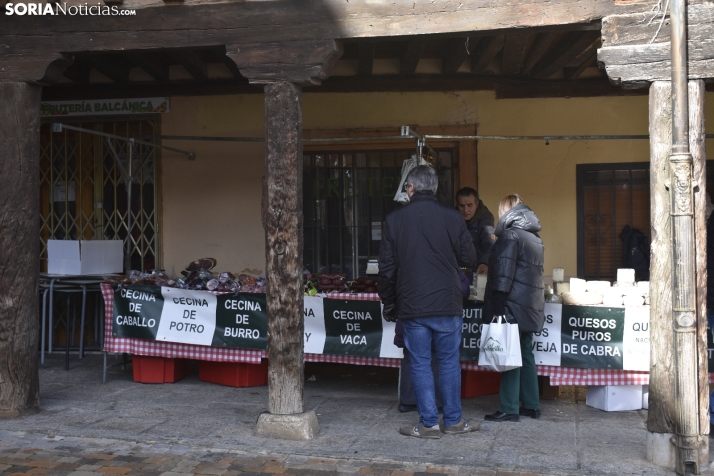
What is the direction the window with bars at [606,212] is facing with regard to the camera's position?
facing the viewer

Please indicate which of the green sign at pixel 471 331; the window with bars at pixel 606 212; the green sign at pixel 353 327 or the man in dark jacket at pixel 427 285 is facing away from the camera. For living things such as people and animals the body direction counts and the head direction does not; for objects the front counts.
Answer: the man in dark jacket

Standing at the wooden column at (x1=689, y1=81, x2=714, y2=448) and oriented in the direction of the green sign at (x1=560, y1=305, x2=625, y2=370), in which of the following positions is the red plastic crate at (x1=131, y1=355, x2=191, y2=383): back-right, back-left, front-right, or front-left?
front-left

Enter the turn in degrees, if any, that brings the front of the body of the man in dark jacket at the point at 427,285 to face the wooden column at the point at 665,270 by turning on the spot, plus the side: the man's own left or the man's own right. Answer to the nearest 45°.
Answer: approximately 90° to the man's own right

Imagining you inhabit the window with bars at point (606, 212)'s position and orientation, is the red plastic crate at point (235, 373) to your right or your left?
on your right

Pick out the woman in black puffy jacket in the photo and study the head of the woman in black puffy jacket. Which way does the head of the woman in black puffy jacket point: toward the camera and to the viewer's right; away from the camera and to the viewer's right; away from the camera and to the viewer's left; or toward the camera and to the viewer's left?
away from the camera and to the viewer's left

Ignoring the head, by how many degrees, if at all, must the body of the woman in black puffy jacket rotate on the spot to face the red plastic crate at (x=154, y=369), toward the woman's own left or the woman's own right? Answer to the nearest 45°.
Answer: approximately 45° to the woman's own left

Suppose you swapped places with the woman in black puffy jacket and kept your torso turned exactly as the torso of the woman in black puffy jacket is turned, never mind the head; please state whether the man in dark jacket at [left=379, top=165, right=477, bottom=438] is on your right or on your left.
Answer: on your left

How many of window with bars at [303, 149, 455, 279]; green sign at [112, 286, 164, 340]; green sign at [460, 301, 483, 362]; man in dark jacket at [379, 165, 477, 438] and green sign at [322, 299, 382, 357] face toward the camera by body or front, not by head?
4

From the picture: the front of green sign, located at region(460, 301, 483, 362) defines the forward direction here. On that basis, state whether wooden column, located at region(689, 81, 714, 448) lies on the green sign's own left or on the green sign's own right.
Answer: on the green sign's own left

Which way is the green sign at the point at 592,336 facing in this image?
toward the camera

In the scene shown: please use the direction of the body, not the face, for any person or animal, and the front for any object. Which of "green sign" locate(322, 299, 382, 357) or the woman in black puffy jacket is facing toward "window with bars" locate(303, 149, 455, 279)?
the woman in black puffy jacket

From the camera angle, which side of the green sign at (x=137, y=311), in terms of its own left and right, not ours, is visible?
front

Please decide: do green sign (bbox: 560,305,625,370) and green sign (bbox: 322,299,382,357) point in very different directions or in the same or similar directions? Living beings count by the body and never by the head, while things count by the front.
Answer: same or similar directions

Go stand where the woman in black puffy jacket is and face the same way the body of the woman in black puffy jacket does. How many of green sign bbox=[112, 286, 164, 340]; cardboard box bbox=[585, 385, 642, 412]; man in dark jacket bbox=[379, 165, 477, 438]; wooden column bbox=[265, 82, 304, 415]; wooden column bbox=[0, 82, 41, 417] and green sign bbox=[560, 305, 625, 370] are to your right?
2

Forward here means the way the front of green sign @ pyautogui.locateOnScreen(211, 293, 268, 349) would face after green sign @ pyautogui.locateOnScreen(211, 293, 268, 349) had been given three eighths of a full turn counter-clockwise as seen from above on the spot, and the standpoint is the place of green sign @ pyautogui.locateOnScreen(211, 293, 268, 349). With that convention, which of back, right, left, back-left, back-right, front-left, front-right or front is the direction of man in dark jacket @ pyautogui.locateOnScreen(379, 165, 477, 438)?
right

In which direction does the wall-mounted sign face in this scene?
toward the camera

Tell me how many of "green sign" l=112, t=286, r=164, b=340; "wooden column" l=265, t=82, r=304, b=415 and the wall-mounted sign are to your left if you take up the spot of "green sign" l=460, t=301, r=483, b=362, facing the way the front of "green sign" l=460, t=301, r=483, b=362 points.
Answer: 0

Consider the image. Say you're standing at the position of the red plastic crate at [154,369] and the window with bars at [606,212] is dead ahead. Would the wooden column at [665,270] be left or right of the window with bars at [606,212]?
right
